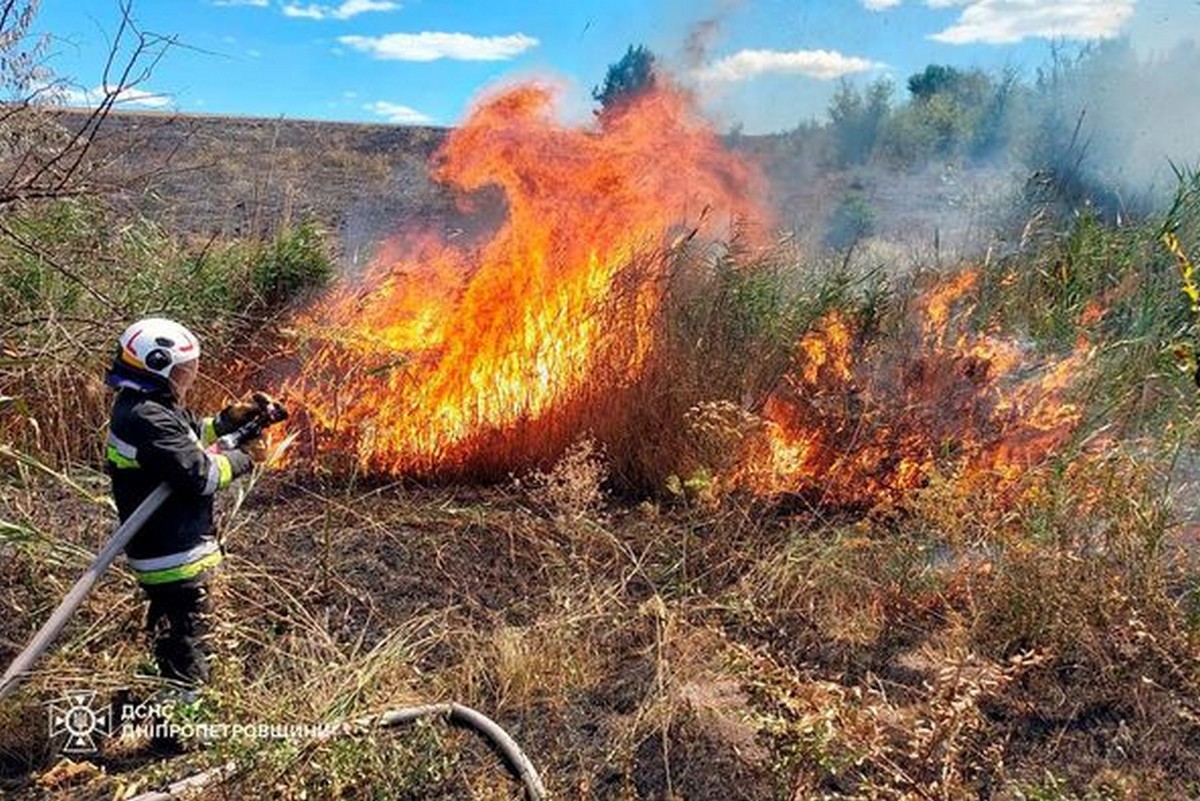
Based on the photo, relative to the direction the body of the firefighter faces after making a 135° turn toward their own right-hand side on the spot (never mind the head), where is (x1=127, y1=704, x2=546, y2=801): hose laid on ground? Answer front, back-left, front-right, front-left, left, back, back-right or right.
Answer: left

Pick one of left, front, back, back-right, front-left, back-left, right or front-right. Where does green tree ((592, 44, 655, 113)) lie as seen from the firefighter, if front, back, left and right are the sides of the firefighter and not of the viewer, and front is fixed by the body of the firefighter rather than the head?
front-left

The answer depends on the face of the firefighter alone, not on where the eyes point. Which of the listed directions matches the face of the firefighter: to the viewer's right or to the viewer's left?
to the viewer's right

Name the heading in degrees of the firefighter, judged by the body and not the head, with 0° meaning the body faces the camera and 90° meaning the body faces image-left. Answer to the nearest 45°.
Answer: approximately 270°
